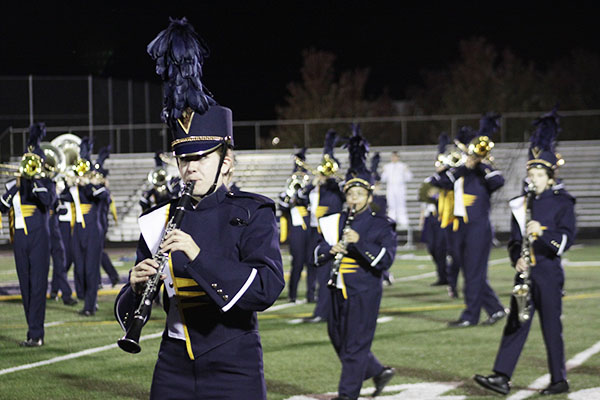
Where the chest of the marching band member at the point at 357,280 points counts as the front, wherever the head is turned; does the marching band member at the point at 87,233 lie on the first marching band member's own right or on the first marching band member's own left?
on the first marching band member's own right

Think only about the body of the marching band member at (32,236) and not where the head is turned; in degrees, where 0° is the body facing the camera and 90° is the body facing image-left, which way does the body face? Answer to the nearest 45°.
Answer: approximately 0°

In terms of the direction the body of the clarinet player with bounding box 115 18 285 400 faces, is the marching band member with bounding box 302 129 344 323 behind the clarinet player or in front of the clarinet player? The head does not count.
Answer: behind

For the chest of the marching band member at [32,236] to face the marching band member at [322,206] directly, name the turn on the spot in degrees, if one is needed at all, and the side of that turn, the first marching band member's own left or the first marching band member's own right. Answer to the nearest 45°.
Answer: approximately 135° to the first marching band member's own left

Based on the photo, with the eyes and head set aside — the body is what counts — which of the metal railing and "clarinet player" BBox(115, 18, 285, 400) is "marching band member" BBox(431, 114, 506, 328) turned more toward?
the clarinet player

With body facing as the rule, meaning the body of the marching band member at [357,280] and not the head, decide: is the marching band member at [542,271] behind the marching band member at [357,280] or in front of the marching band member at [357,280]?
behind
